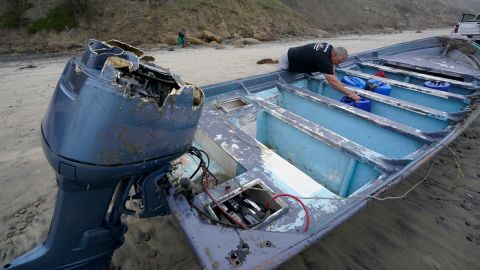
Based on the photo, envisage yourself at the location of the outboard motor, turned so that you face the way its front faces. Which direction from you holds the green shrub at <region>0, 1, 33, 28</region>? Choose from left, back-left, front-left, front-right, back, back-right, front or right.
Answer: front-left

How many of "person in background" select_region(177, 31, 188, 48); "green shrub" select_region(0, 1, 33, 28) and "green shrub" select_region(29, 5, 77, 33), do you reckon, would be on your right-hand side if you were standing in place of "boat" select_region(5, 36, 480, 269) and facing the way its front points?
0

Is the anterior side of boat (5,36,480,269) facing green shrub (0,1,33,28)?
no

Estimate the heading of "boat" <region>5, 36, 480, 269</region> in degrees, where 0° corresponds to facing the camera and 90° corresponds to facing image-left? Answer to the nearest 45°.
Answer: approximately 225°

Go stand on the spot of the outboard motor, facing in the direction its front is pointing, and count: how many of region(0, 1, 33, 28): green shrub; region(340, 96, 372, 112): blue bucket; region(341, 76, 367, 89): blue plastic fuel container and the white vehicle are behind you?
0

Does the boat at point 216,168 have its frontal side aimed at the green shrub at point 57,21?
no

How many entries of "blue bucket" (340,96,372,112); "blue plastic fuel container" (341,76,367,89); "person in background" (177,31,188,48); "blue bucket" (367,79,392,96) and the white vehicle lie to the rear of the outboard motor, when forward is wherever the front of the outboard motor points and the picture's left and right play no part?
0

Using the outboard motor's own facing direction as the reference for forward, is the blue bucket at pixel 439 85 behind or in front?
in front

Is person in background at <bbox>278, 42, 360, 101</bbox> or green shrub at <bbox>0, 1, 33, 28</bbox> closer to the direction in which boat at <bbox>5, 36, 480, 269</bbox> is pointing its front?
the person in background

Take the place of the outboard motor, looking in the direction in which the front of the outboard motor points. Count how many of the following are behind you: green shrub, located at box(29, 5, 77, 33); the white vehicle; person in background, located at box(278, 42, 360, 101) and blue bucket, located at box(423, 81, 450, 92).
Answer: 0

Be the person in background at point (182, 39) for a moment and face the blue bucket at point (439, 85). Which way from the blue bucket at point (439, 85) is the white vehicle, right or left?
left

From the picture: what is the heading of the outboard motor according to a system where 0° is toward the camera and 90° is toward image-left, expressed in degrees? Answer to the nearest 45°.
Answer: approximately 225°
